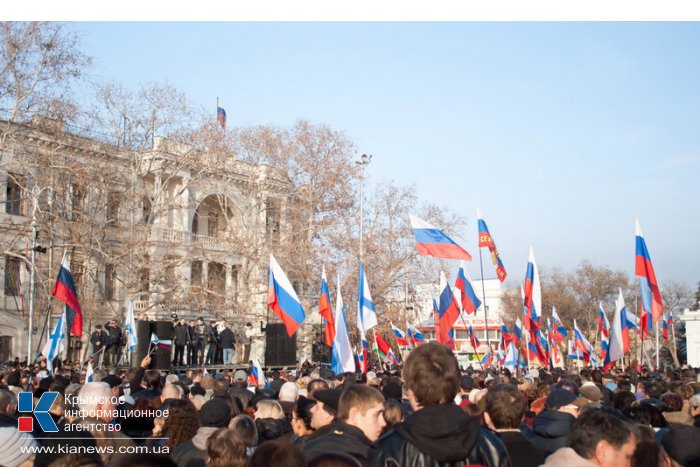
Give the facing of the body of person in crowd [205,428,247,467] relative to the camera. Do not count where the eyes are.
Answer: away from the camera

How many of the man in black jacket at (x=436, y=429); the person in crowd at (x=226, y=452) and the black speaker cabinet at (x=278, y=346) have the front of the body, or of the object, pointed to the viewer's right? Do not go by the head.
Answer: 0

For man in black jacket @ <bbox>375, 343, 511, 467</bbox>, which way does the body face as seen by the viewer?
away from the camera

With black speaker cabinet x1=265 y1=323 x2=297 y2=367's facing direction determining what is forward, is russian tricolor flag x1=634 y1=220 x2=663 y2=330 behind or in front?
in front

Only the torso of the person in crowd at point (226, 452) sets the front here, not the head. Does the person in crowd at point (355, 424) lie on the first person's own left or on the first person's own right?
on the first person's own right

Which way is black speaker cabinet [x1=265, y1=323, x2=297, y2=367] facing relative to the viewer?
toward the camera

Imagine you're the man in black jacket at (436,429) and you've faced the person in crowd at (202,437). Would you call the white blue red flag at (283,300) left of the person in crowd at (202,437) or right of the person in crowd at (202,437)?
right

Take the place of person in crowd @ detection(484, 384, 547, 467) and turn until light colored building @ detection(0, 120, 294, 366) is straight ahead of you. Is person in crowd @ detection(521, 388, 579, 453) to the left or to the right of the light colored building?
right

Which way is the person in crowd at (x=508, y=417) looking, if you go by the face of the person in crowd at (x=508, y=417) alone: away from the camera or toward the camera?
away from the camera

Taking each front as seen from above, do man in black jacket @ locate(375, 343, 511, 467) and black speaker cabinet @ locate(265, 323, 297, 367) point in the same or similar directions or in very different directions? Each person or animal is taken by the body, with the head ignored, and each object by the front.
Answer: very different directions

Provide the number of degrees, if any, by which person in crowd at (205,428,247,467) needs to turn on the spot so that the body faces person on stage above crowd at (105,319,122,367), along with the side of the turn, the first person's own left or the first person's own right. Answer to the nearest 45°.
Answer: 0° — they already face them

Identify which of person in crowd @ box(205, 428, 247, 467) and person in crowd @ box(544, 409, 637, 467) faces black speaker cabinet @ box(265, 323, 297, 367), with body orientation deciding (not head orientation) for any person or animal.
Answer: person in crowd @ box(205, 428, 247, 467)

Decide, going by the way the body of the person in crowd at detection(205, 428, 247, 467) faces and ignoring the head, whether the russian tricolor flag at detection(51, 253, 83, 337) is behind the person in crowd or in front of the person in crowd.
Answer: in front

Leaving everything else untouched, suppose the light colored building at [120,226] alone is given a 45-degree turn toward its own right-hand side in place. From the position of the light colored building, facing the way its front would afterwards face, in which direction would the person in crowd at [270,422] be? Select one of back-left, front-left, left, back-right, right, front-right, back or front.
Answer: front

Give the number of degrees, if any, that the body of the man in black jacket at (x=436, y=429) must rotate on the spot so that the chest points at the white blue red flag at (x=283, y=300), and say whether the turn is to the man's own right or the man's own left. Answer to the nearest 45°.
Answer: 0° — they already face it
